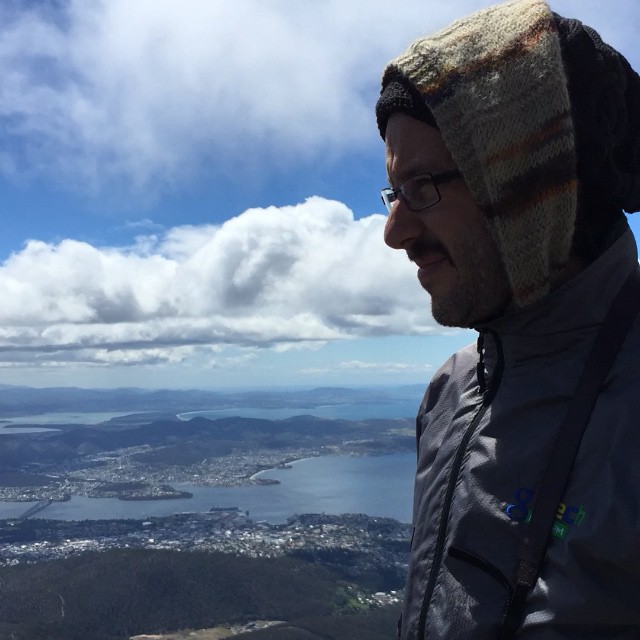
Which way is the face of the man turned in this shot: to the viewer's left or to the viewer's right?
to the viewer's left

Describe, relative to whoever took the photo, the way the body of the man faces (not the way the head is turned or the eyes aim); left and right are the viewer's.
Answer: facing the viewer and to the left of the viewer

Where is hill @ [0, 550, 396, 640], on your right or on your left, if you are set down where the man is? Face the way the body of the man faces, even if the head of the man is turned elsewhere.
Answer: on your right
